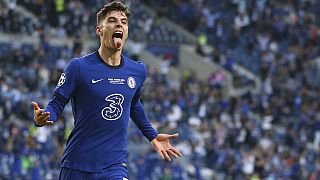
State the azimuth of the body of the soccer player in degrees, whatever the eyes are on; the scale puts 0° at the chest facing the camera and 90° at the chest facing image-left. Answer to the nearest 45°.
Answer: approximately 315°
